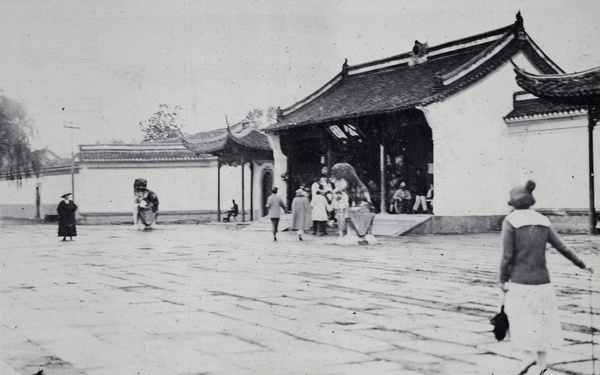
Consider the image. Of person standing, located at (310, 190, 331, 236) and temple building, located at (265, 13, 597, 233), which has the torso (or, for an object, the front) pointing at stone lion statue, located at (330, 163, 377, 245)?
the temple building

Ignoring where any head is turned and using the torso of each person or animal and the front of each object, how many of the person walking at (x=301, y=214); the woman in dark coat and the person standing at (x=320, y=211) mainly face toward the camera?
1

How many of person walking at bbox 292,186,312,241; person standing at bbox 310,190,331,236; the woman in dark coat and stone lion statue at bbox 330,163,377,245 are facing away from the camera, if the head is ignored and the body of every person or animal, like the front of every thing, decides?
2

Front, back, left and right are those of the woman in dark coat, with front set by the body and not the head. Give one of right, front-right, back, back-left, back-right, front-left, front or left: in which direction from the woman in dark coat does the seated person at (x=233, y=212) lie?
back-left

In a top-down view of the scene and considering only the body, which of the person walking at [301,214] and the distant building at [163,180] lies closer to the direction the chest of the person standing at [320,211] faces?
the distant building

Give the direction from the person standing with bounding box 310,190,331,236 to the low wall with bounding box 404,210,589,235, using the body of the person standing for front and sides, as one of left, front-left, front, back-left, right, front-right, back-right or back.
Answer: right

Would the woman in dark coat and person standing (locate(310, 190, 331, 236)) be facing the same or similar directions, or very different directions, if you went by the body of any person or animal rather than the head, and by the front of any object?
very different directions

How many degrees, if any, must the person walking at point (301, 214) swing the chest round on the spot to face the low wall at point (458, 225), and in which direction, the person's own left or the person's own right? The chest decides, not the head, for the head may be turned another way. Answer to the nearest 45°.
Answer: approximately 90° to the person's own right

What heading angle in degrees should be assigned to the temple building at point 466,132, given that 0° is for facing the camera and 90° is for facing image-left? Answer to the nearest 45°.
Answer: approximately 45°

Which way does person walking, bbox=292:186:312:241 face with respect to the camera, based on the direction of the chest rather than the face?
away from the camera

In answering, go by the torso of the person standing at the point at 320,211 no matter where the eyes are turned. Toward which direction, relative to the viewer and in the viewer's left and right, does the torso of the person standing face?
facing away from the viewer

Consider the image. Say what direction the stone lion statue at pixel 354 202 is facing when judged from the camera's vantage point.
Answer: facing the viewer and to the left of the viewer

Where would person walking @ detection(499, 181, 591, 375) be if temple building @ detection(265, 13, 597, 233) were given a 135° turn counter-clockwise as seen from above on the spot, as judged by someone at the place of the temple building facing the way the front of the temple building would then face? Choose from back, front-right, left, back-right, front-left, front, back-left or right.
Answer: right

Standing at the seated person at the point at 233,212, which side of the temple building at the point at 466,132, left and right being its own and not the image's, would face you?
right
